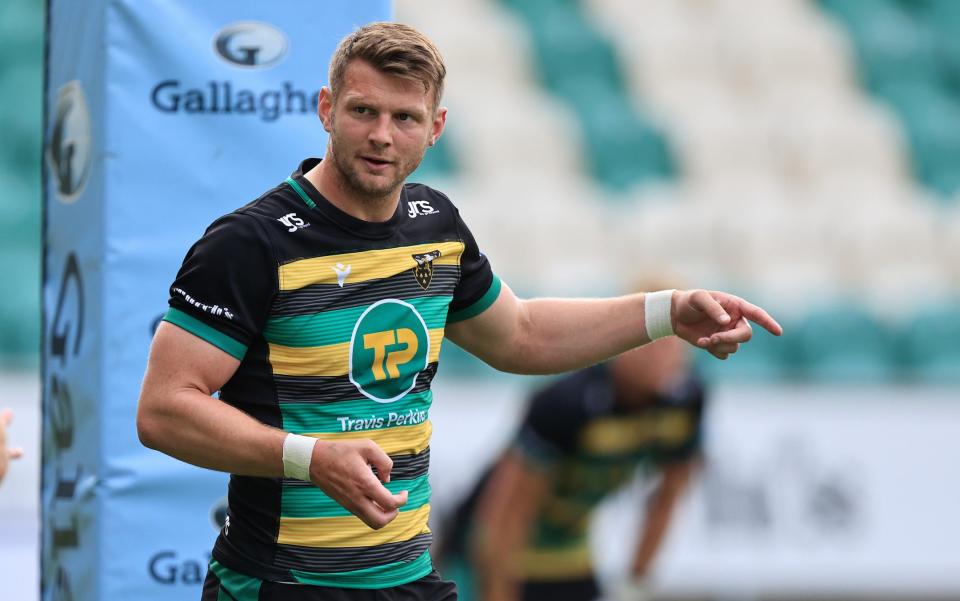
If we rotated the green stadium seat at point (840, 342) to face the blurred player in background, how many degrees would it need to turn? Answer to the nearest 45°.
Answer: approximately 45° to its right

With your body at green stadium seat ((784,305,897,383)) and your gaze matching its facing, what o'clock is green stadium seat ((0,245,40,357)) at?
green stadium seat ((0,245,40,357)) is roughly at 2 o'clock from green stadium seat ((784,305,897,383)).

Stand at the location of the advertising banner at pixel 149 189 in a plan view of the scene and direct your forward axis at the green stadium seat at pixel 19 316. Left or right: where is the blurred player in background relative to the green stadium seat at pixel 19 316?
right

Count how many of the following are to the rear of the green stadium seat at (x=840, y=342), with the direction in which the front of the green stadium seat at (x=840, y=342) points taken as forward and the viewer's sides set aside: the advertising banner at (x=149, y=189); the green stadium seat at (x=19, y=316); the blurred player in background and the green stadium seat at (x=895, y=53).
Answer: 1

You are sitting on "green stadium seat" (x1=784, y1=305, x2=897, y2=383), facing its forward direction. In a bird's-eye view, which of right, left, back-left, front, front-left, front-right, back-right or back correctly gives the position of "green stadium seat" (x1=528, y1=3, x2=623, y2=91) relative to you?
back-right

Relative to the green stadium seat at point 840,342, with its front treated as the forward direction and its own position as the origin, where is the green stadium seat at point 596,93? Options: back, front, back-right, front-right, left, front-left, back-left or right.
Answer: back-right

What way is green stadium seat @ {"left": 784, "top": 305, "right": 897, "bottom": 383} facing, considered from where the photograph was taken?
facing the viewer

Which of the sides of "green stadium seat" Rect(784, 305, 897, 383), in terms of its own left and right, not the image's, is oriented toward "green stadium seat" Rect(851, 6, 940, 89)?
back

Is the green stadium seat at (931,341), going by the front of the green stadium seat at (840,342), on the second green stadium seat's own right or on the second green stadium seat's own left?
on the second green stadium seat's own left

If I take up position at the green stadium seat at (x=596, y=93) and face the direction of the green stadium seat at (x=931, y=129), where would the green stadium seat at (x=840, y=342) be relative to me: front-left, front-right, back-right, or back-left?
front-right
